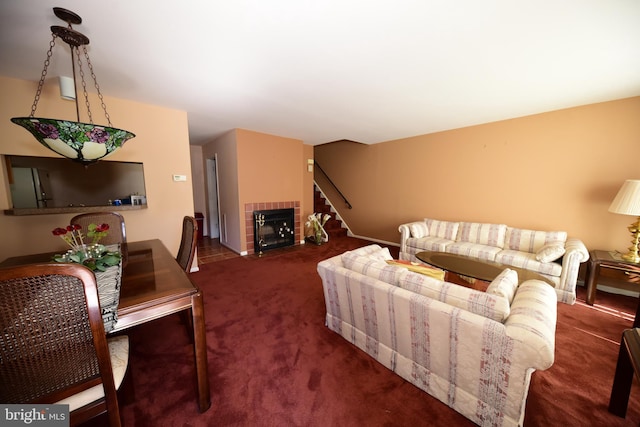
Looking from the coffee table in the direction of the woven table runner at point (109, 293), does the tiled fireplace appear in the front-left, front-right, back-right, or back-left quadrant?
front-right

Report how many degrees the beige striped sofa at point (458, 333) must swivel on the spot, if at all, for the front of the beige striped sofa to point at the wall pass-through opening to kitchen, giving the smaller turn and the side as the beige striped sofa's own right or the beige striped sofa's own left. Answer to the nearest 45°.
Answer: approximately 135° to the beige striped sofa's own left

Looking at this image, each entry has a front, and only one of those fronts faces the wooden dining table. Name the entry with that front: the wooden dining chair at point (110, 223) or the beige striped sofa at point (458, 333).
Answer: the wooden dining chair

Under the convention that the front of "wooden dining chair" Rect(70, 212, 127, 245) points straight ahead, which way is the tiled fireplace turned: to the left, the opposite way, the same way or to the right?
the same way

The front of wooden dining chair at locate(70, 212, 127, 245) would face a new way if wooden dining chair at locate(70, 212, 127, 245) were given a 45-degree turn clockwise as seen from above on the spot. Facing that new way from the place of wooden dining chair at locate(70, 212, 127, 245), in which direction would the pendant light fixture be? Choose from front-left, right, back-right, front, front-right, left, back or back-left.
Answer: front-left

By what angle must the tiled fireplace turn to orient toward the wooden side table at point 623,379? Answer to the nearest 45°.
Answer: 0° — it already faces it

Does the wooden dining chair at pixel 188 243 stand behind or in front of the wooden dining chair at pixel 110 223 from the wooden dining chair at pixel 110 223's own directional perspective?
in front

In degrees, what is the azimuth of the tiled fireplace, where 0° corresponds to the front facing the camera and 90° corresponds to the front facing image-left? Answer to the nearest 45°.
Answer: approximately 315°

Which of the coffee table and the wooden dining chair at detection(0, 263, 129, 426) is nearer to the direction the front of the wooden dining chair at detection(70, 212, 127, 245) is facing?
the wooden dining chair

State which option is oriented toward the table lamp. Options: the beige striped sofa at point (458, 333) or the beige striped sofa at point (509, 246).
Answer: the beige striped sofa at point (458, 333)

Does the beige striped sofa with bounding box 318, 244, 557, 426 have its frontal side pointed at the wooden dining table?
no

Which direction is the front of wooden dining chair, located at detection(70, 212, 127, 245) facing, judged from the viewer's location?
facing the viewer

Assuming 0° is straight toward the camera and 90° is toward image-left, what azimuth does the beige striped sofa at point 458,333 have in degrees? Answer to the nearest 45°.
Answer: approximately 225°

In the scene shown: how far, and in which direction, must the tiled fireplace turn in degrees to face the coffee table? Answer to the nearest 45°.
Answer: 0° — it already faces it

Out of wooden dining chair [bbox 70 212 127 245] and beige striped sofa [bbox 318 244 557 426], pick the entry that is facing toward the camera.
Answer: the wooden dining chair

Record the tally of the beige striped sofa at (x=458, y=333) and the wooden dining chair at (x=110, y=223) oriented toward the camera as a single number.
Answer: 1

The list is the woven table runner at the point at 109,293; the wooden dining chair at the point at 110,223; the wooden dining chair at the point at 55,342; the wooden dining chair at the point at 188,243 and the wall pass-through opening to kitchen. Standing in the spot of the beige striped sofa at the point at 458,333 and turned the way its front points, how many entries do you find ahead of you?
0

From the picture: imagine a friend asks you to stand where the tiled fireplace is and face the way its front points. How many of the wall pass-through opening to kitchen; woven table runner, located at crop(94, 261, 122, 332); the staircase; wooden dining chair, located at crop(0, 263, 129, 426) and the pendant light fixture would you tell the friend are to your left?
1

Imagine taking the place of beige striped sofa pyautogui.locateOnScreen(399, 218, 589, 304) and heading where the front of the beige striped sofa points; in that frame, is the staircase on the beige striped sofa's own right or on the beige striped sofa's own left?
on the beige striped sofa's own right

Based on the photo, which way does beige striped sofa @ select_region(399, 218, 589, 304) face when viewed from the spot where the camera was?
facing the viewer and to the left of the viewer
